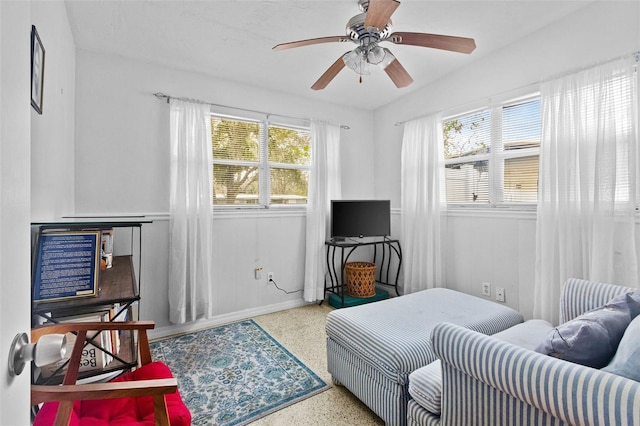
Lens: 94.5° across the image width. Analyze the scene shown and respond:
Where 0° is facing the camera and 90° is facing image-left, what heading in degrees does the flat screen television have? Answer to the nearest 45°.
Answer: approximately 0°

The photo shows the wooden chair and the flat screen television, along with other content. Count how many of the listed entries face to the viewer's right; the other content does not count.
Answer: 1

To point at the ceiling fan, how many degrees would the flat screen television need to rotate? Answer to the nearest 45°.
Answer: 0° — it already faces it

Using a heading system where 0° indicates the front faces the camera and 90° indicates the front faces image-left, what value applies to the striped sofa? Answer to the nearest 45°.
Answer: approximately 135°

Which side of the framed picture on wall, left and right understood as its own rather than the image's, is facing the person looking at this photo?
right

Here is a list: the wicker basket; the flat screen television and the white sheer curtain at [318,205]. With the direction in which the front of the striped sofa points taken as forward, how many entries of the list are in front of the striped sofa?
3

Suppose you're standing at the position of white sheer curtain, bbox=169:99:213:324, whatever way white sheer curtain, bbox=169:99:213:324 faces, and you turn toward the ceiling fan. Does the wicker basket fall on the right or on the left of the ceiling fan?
left

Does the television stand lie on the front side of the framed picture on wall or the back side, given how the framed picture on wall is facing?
on the front side

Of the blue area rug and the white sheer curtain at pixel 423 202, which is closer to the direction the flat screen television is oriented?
the blue area rug

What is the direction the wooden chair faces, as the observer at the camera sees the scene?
facing to the right of the viewer
